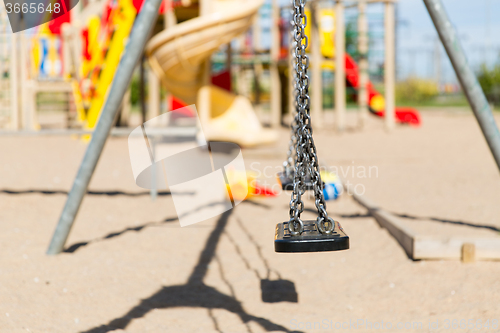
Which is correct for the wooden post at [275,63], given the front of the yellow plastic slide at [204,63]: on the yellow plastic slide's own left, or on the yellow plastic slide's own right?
on the yellow plastic slide's own left

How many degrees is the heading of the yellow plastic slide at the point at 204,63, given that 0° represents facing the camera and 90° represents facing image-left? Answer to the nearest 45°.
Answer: approximately 315°

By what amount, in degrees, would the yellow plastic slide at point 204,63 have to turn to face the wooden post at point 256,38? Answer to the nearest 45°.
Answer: approximately 135° to its left

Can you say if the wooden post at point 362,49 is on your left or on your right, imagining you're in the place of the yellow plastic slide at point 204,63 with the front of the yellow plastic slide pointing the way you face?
on your left

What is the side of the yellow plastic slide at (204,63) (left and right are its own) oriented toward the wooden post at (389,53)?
left
